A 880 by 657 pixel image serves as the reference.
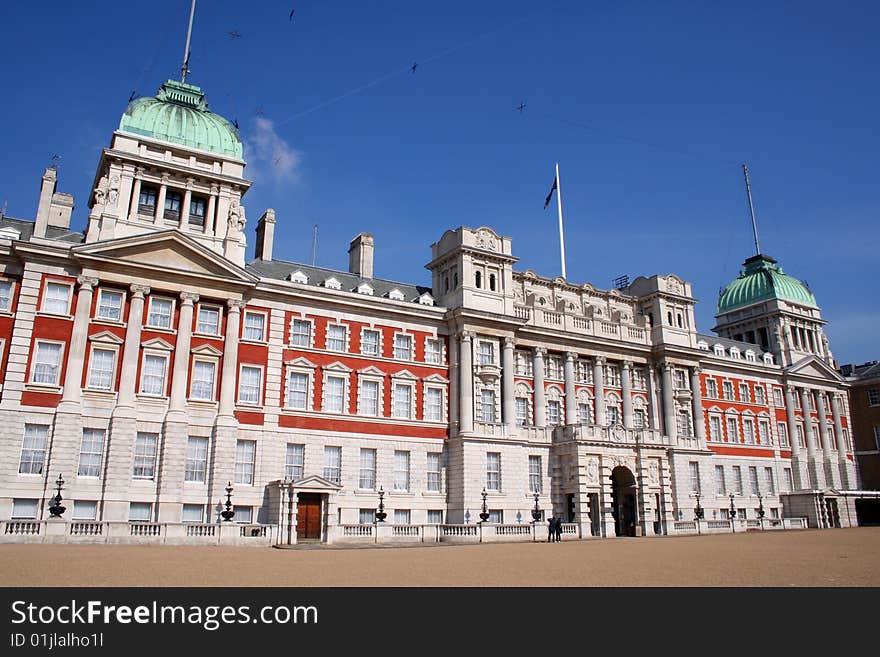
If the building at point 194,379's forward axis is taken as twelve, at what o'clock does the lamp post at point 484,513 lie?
The lamp post is roughly at 10 o'clock from the building.

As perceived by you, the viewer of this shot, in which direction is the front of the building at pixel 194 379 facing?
facing the viewer and to the right of the viewer

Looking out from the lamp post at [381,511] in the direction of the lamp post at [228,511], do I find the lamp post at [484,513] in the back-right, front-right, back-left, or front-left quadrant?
back-left
